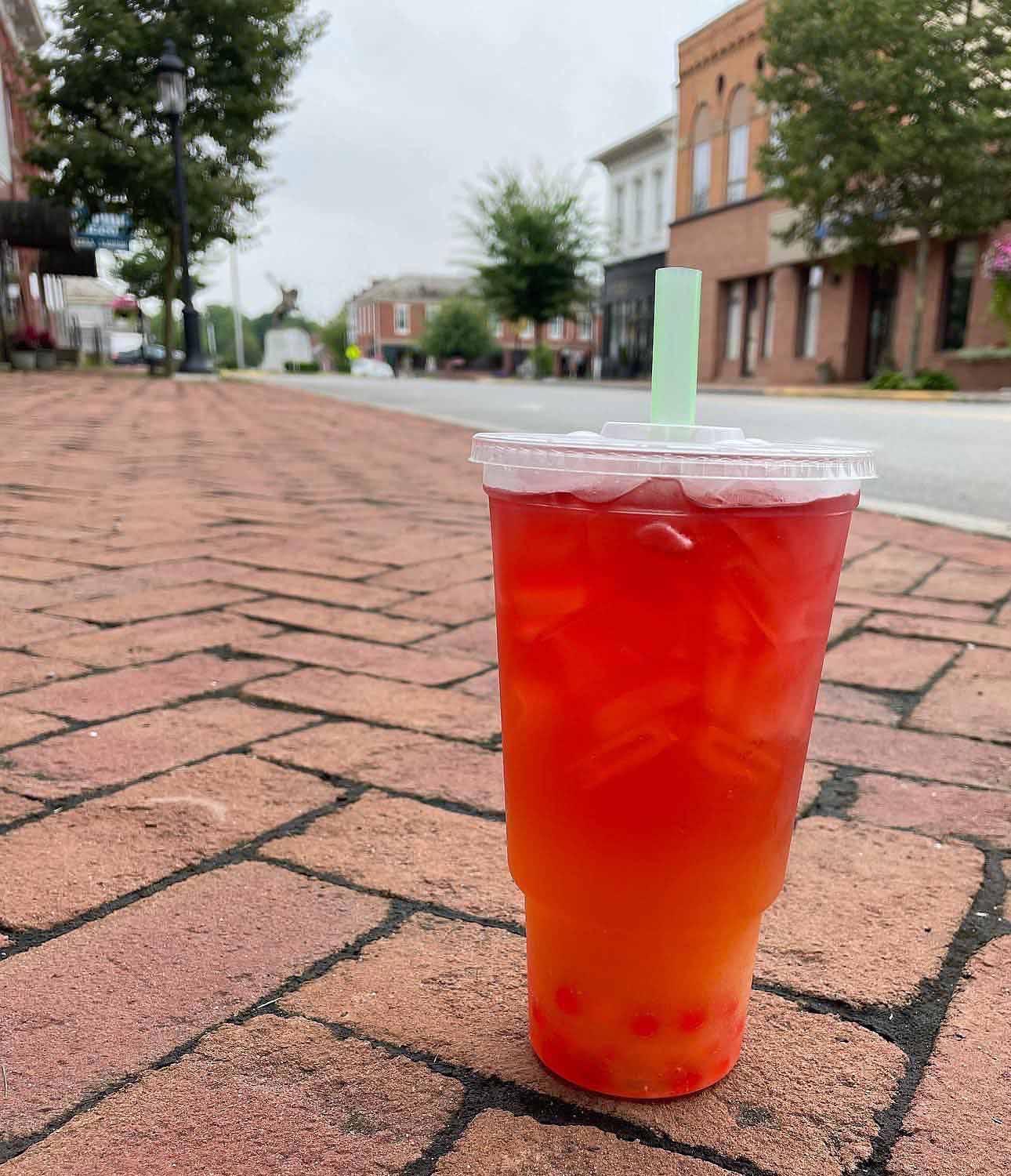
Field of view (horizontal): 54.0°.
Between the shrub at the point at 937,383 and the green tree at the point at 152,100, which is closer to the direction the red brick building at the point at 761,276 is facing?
the green tree

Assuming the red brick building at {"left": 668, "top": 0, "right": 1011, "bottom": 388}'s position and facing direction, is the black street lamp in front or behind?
in front

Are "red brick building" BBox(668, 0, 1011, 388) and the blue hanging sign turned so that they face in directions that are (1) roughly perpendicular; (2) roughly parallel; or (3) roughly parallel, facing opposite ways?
roughly perpendicular

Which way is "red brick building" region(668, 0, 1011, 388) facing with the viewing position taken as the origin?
facing the viewer and to the left of the viewer

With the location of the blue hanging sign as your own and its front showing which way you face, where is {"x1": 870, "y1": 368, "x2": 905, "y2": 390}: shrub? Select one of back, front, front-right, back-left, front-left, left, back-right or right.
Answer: front-left

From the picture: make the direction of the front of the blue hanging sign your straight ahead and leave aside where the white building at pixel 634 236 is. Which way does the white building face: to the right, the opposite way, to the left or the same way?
to the right

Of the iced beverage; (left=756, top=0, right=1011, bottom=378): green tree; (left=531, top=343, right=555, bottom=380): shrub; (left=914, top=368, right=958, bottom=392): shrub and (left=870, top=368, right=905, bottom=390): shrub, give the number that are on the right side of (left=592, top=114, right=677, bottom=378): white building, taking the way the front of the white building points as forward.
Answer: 1

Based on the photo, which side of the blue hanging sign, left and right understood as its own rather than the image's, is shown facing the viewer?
front

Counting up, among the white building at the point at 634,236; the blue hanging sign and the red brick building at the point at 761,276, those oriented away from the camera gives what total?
0

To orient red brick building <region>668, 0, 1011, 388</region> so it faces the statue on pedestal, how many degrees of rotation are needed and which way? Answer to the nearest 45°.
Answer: approximately 90° to its right

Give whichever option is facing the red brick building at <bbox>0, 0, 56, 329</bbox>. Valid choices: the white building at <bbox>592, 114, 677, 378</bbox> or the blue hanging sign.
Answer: the white building
